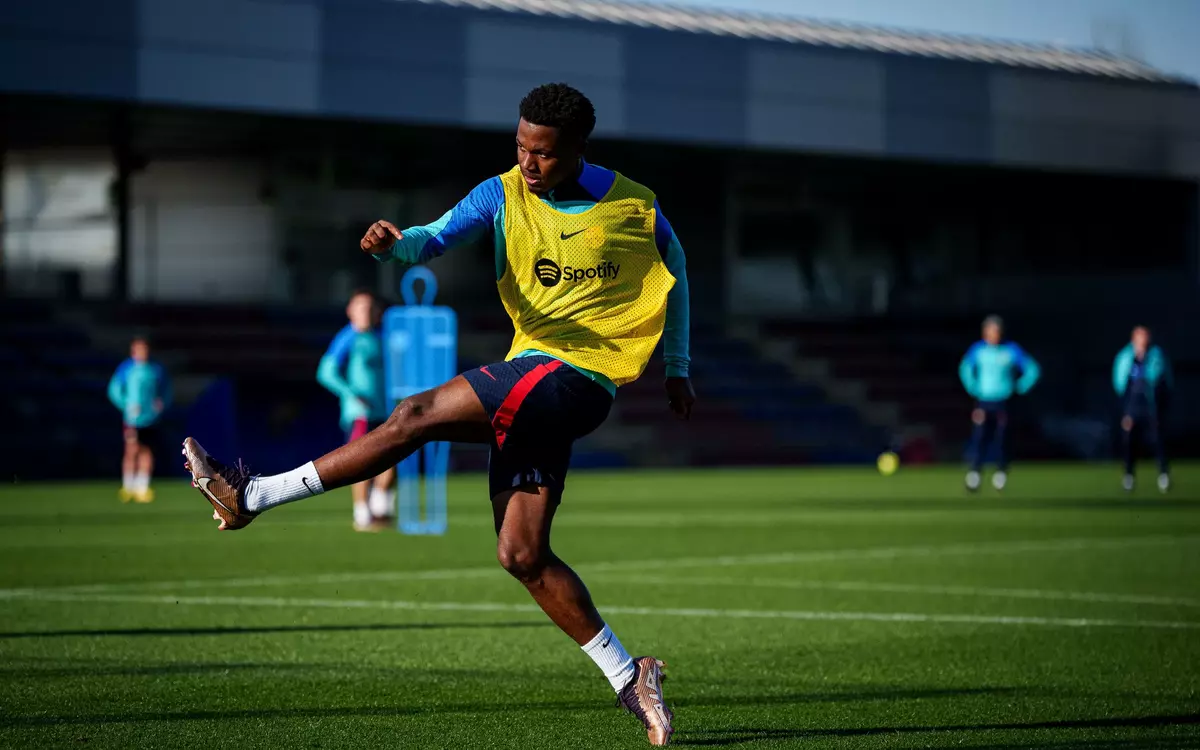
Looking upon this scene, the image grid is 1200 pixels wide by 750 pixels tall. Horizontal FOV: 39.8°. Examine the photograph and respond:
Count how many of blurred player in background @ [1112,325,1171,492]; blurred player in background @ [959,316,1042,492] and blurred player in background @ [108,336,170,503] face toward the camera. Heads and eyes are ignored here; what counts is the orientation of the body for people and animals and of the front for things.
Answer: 3

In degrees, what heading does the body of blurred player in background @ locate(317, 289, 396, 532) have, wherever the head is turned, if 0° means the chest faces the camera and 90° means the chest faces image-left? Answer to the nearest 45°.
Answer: approximately 315°

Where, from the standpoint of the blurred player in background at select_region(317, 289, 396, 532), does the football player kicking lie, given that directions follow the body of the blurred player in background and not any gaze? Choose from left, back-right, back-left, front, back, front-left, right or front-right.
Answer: front-right

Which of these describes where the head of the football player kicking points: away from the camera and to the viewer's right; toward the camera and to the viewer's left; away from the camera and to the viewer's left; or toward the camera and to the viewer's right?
toward the camera and to the viewer's left

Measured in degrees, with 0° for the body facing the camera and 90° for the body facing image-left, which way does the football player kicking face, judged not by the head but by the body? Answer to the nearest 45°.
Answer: approximately 45°

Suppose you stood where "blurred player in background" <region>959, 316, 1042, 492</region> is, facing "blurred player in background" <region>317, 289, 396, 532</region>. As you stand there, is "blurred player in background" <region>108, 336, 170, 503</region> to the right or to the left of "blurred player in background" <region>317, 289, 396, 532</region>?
right

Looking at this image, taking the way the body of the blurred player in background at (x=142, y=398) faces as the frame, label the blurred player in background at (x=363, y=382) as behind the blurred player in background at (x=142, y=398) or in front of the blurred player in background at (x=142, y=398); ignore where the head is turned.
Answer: in front

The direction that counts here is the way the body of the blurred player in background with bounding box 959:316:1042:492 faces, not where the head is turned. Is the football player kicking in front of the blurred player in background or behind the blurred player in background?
in front

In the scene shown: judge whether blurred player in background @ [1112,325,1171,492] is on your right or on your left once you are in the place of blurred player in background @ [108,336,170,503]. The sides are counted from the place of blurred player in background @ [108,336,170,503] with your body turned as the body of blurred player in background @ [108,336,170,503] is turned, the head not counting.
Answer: on your left

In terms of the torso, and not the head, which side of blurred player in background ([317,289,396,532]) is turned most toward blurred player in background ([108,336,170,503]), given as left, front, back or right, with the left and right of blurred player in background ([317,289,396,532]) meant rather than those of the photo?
back
